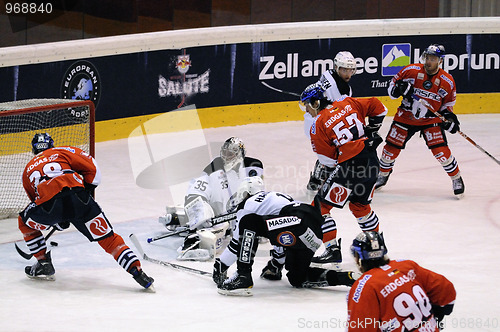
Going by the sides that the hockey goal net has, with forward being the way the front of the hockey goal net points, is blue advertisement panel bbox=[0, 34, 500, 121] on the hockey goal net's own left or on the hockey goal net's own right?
on the hockey goal net's own left

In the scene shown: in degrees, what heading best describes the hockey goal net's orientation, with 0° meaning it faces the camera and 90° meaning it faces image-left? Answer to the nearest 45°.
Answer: approximately 315°

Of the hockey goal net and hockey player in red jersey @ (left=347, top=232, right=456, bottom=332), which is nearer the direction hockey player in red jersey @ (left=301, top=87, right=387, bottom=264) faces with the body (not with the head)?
the hockey goal net

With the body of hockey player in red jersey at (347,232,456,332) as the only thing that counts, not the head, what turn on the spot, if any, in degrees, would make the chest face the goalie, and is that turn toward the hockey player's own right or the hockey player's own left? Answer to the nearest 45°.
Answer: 0° — they already face them

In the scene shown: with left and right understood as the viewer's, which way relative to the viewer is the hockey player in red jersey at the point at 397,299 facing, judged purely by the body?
facing away from the viewer and to the left of the viewer

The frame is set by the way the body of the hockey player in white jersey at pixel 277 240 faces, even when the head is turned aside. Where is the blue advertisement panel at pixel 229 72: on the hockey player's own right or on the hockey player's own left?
on the hockey player's own right

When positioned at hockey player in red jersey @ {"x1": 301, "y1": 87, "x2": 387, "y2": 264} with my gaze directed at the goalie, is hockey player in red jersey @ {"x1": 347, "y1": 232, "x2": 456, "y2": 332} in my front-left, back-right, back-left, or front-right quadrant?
back-left

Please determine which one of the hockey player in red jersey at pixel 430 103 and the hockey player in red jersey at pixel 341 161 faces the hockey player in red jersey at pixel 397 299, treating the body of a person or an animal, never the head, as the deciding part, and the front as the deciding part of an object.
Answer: the hockey player in red jersey at pixel 430 103

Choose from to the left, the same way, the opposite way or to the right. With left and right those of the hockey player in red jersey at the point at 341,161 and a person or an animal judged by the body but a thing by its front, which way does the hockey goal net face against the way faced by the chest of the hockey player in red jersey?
the opposite way

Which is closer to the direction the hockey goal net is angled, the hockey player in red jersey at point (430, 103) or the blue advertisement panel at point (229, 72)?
the hockey player in red jersey

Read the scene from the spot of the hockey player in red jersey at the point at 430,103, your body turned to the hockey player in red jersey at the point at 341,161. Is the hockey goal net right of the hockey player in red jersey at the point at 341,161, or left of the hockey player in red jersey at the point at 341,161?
right

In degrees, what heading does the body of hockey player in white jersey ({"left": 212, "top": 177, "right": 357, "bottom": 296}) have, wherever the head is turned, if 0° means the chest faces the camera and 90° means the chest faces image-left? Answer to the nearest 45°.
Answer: approximately 90°

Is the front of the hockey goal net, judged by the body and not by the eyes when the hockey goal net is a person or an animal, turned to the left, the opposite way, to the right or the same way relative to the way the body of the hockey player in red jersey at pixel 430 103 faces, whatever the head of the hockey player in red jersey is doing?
to the left

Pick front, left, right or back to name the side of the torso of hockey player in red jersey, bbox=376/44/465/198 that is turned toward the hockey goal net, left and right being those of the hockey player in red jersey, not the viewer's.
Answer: right

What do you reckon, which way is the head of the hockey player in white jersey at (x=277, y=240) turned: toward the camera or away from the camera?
away from the camera

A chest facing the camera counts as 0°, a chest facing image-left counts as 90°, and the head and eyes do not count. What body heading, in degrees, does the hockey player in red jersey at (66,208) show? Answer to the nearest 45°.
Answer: approximately 135°
